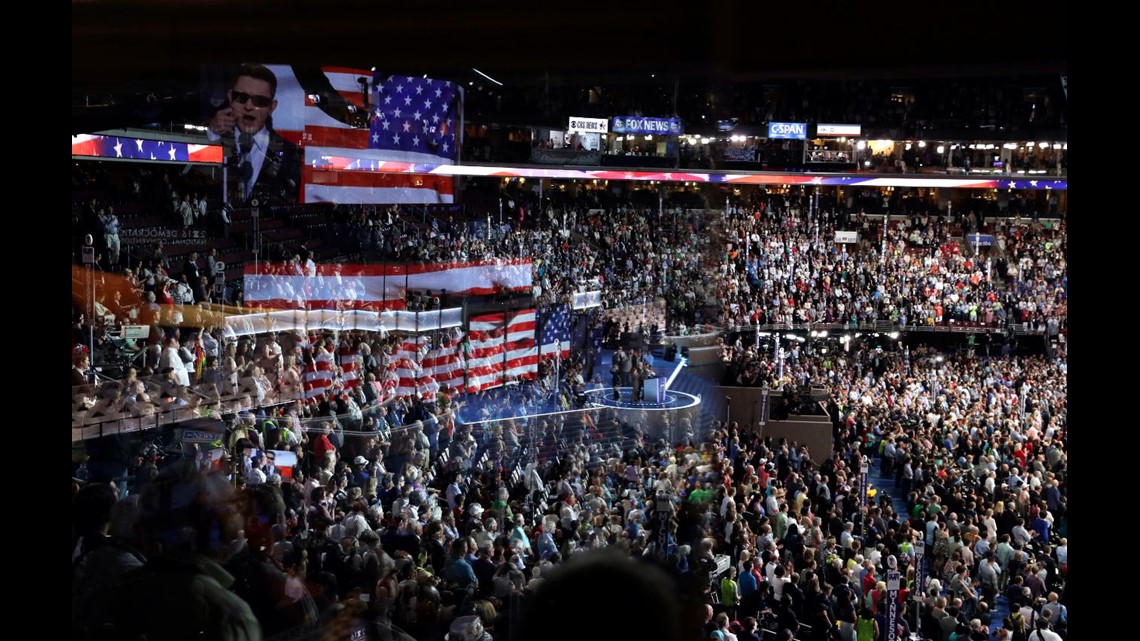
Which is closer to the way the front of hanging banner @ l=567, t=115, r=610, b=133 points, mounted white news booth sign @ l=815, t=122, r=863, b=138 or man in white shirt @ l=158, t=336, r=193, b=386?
the man in white shirt

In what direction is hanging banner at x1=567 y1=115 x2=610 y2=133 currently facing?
toward the camera

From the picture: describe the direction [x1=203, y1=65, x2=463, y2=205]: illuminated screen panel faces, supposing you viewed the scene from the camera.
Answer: facing the viewer

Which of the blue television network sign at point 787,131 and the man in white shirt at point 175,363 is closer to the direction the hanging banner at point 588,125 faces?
the man in white shirt

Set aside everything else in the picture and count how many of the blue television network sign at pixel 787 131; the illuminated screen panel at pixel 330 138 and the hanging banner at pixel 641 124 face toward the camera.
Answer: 3

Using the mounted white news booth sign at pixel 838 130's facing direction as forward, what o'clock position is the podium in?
The podium is roughly at 12 o'clock from the mounted white news booth sign.

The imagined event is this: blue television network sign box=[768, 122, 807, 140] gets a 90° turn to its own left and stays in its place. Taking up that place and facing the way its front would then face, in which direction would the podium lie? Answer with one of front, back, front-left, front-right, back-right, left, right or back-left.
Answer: right

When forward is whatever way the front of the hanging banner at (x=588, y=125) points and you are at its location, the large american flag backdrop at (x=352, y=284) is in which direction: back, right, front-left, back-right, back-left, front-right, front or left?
front

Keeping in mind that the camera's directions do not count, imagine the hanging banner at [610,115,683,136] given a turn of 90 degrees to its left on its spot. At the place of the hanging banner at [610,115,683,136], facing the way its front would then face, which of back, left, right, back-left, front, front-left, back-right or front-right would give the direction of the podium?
right

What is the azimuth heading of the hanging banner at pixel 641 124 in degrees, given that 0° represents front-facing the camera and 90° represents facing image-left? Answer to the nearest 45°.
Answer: approximately 0°

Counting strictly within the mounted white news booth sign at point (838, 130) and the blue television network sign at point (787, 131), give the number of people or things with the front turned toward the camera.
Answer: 2

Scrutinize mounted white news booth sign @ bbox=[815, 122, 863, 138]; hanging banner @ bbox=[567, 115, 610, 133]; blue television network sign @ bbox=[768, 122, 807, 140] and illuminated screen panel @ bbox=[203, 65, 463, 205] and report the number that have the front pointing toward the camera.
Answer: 4

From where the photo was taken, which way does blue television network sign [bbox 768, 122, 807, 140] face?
toward the camera
